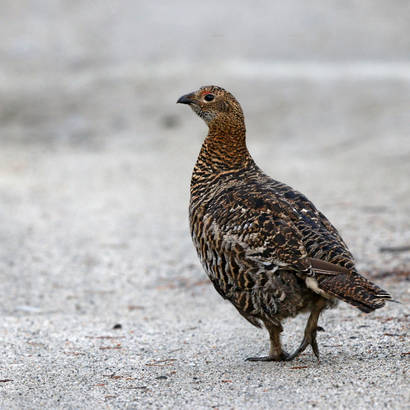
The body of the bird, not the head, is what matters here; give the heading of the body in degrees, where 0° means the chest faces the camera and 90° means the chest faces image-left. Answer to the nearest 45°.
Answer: approximately 90°
